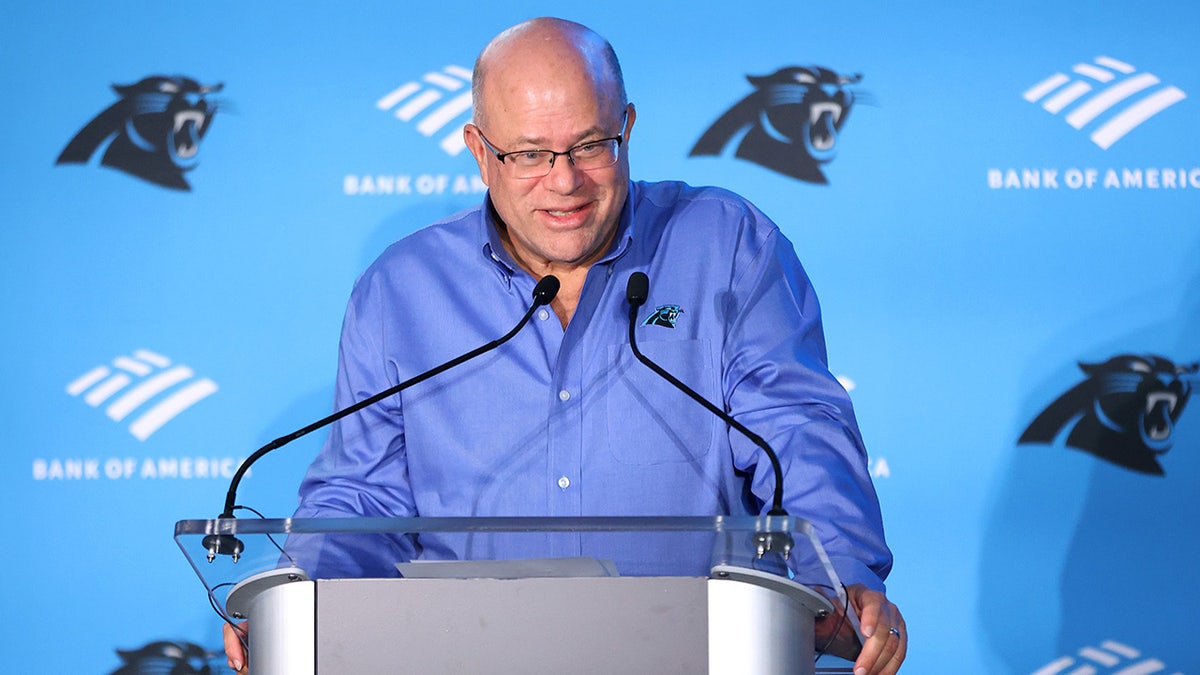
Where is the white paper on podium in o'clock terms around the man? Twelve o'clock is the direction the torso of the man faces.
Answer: The white paper on podium is roughly at 12 o'clock from the man.

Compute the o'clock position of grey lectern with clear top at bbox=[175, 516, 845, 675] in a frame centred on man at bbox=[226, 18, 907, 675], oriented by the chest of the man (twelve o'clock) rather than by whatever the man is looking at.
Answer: The grey lectern with clear top is roughly at 12 o'clock from the man.
